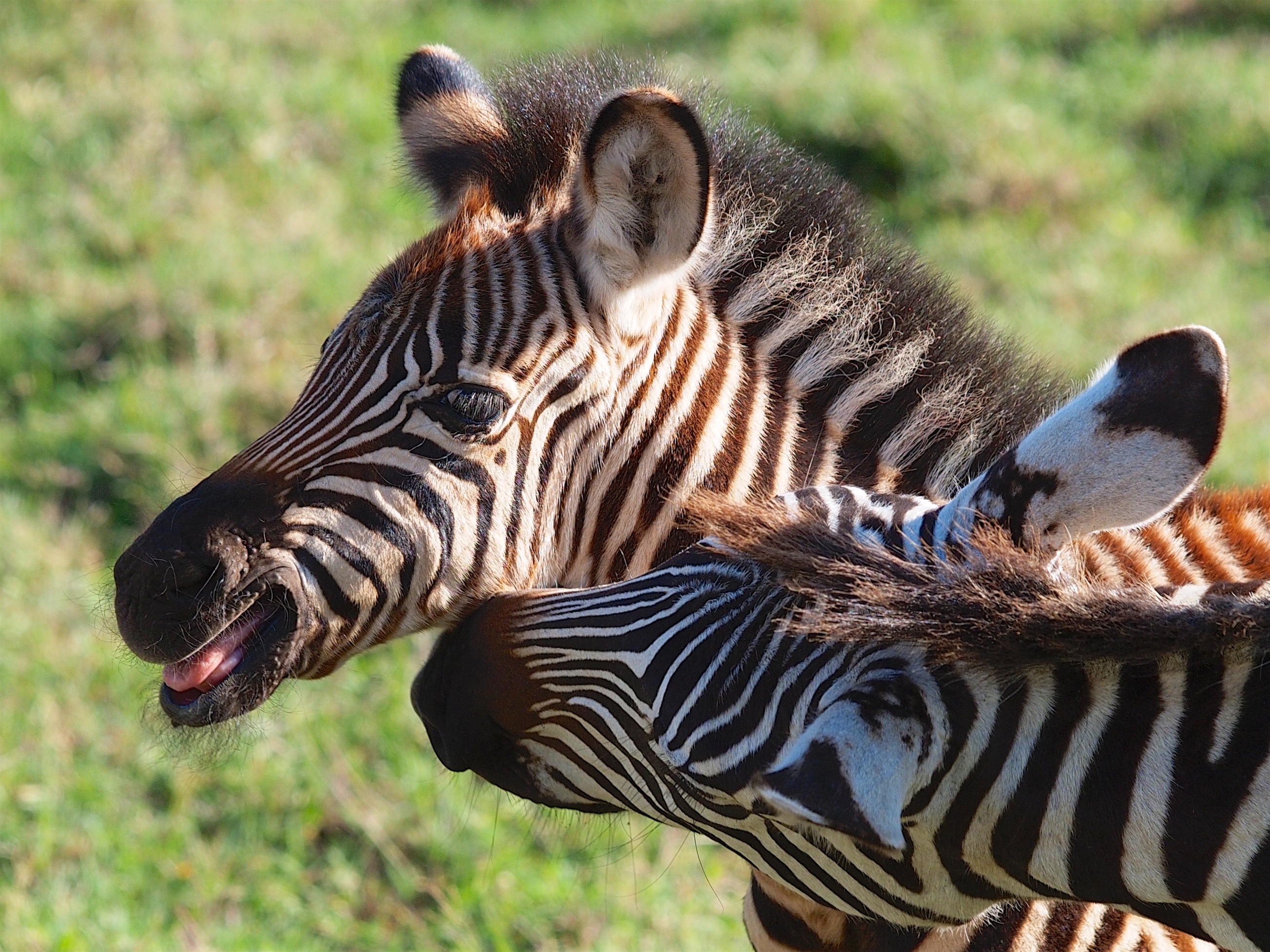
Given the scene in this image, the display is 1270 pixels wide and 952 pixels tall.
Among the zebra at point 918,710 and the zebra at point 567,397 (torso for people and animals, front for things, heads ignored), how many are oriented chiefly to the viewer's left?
2

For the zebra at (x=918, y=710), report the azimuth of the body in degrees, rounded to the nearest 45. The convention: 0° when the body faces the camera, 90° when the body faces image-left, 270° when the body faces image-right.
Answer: approximately 90°

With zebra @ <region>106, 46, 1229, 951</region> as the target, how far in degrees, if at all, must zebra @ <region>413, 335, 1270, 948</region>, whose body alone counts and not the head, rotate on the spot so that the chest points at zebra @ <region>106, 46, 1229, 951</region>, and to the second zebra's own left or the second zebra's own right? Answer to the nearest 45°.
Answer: approximately 45° to the second zebra's own right

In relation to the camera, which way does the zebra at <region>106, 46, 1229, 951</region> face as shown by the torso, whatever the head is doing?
to the viewer's left

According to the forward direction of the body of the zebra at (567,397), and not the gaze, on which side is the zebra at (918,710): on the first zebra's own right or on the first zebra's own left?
on the first zebra's own left
